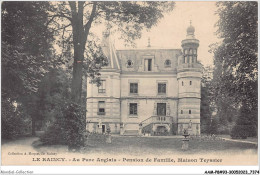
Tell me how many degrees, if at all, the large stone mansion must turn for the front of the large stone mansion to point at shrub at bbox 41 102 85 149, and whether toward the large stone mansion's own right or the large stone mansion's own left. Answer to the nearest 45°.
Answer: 0° — it already faces it

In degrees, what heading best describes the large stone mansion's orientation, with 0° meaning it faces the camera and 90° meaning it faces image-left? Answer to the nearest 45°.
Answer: approximately 0°

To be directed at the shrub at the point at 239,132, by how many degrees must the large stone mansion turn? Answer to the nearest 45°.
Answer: approximately 45° to its left
